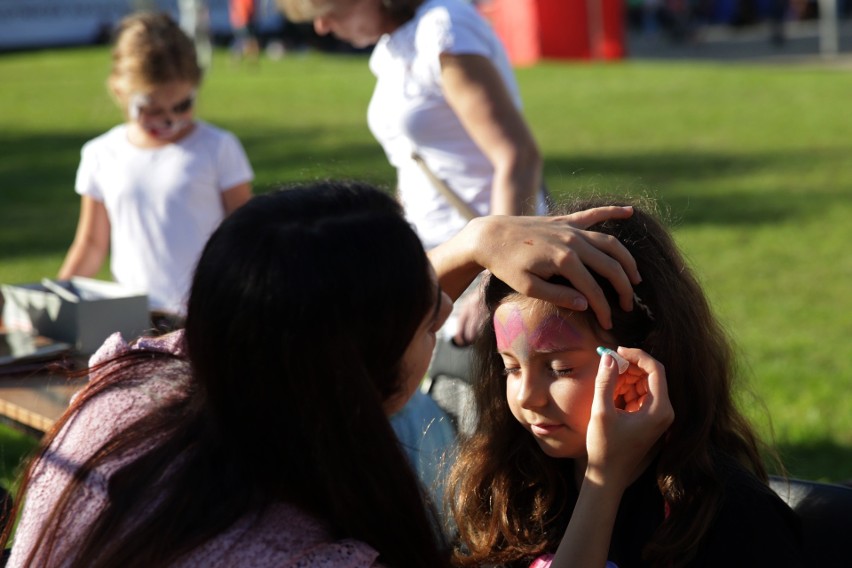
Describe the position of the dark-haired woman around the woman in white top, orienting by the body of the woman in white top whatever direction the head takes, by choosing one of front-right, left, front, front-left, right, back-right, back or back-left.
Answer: left

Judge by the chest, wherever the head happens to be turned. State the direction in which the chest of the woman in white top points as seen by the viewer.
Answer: to the viewer's left

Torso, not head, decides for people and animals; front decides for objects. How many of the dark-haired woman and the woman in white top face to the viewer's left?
1

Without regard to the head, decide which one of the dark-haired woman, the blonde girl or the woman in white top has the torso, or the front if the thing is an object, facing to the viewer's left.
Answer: the woman in white top

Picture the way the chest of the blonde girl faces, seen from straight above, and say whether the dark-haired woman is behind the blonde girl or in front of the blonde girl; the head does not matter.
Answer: in front

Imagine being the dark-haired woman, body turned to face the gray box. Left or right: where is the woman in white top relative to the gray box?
right

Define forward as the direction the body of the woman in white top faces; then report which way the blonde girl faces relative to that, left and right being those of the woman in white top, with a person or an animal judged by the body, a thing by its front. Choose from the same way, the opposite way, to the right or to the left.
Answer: to the left

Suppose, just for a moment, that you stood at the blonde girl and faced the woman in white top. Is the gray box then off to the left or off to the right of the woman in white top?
right

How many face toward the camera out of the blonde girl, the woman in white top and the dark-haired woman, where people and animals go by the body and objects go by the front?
1

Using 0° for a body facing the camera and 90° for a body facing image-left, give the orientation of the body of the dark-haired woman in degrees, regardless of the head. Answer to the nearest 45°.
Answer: approximately 225°

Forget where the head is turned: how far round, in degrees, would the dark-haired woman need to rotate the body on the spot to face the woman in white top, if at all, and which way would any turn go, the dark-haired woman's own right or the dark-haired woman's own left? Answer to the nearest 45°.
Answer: approximately 45° to the dark-haired woman's own left

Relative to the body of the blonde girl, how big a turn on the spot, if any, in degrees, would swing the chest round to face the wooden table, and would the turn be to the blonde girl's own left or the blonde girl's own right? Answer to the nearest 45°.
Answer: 0° — they already face it

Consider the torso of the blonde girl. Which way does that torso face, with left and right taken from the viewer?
facing the viewer

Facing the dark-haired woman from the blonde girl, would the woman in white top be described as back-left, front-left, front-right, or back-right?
front-left

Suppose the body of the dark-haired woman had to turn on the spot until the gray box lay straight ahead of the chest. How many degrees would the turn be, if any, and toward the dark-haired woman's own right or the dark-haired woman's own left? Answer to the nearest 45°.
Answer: approximately 45° to the dark-haired woman's own left
